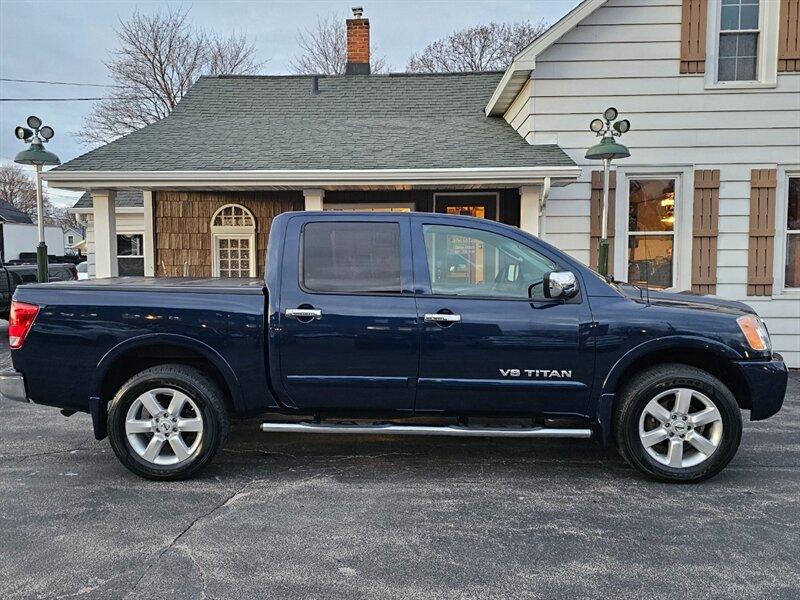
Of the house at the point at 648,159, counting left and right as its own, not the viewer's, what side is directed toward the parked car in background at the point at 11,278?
right

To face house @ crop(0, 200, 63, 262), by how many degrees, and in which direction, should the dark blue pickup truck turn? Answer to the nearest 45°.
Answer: approximately 135° to its left

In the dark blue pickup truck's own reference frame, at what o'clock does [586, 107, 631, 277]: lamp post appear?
The lamp post is roughly at 10 o'clock from the dark blue pickup truck.

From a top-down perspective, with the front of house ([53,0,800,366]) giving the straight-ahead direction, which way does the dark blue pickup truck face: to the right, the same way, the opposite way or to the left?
to the left

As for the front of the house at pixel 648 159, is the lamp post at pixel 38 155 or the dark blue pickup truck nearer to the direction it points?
the dark blue pickup truck

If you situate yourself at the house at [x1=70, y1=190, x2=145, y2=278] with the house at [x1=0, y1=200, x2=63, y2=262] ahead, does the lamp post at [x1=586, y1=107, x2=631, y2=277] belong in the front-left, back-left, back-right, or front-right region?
back-right

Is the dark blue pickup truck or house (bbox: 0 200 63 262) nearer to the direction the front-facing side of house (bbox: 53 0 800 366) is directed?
the dark blue pickup truck

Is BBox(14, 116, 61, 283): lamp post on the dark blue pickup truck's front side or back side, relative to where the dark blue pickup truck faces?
on the back side

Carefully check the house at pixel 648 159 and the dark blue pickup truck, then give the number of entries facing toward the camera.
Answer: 1

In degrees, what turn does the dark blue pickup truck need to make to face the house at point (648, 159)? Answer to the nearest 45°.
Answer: approximately 45° to its left

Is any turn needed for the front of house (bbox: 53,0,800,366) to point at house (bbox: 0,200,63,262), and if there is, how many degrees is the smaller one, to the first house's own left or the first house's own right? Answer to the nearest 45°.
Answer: approximately 135° to the first house's own right

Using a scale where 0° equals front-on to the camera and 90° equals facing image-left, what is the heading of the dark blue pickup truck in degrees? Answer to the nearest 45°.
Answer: approximately 270°
